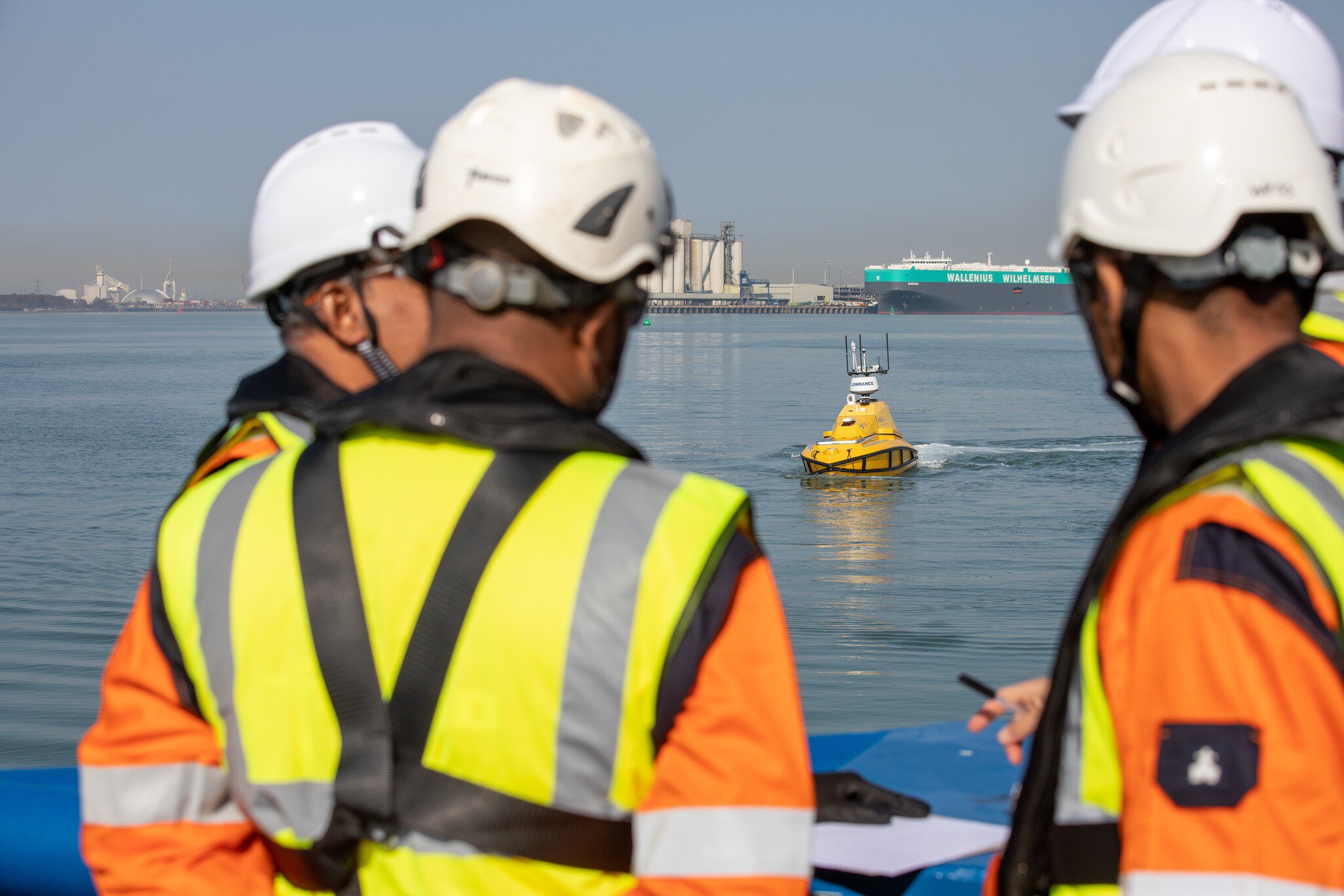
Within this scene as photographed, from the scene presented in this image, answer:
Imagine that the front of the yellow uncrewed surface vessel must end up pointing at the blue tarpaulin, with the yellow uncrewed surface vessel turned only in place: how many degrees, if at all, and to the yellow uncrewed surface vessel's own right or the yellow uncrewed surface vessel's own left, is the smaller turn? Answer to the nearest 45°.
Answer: approximately 45° to the yellow uncrewed surface vessel's own left

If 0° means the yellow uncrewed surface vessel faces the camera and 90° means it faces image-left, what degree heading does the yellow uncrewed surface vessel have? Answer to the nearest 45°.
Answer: approximately 45°
